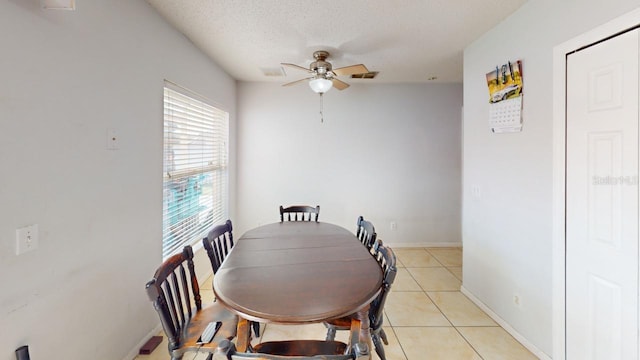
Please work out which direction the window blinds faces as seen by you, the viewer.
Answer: facing the viewer and to the right of the viewer

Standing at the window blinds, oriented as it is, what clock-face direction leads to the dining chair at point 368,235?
The dining chair is roughly at 12 o'clock from the window blinds.

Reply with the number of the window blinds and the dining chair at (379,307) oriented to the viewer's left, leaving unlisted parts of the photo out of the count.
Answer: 1

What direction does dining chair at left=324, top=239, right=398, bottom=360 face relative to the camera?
to the viewer's left

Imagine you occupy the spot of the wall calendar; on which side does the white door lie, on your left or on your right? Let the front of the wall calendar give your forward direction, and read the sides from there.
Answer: on your left

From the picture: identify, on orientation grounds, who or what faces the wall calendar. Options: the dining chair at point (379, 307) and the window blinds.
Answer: the window blinds

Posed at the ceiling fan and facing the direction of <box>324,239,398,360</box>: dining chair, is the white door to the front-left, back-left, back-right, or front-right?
front-left

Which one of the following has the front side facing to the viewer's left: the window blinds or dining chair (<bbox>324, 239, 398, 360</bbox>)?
the dining chair

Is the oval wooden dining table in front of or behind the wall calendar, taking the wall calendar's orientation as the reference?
in front

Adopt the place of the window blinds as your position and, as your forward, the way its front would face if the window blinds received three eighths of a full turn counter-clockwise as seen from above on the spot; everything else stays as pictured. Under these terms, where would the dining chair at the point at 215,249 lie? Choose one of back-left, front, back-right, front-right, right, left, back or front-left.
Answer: back

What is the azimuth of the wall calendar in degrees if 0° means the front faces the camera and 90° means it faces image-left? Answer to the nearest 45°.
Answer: approximately 45°

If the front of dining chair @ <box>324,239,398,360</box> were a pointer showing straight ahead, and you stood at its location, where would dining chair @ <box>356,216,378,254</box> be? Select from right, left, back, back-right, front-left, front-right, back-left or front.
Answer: right

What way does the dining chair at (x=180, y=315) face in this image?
to the viewer's right
